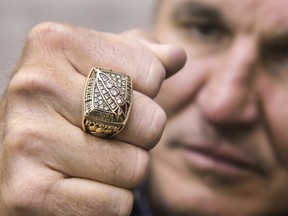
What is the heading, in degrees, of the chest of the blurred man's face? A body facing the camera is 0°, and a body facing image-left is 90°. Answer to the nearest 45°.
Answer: approximately 0°
